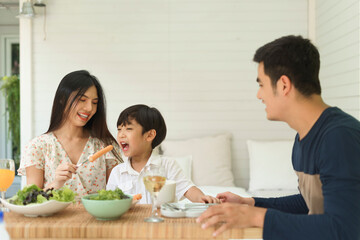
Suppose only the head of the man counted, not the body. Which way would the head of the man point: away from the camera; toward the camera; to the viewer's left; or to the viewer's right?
to the viewer's left

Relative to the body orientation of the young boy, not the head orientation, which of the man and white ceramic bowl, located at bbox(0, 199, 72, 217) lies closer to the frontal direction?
the white ceramic bowl

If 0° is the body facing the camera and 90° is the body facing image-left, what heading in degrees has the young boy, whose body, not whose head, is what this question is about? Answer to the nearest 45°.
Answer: approximately 45°

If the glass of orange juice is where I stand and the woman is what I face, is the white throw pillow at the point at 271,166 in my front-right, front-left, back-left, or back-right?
front-right

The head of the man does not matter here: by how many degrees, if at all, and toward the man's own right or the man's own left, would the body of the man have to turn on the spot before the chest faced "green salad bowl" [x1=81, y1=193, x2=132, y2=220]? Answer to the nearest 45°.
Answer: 0° — they already face it

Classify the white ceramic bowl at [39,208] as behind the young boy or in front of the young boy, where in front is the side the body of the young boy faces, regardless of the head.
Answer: in front

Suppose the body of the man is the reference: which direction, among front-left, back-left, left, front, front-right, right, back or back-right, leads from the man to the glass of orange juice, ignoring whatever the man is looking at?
front

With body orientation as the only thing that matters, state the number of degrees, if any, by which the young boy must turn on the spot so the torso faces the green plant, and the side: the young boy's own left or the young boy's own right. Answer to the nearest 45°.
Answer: approximately 90° to the young boy's own right

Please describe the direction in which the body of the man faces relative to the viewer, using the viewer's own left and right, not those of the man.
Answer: facing to the left of the viewer

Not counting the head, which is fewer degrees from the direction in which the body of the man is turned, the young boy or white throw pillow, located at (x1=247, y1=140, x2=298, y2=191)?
the young boy

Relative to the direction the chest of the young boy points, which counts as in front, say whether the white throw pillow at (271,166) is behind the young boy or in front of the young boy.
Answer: behind

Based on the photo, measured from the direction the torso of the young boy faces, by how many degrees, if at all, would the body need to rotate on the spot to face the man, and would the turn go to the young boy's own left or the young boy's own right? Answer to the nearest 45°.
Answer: approximately 90° to the young boy's own left

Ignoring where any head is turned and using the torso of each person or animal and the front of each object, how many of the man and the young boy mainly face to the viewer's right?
0

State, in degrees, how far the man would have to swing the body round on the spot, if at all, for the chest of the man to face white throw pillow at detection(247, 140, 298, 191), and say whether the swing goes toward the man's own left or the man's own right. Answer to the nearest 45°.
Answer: approximately 90° to the man's own right
